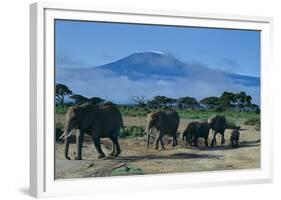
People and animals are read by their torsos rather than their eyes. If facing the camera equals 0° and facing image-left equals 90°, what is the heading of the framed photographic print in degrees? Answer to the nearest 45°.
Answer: approximately 315°
